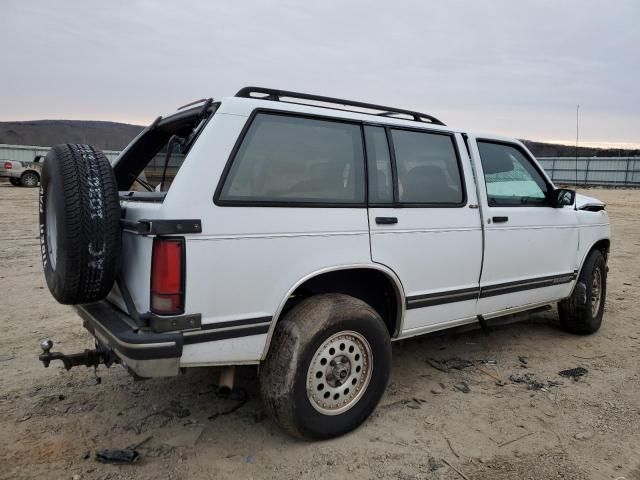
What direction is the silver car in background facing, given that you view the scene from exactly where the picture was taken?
facing away from the viewer and to the right of the viewer

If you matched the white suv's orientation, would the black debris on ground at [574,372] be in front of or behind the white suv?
in front

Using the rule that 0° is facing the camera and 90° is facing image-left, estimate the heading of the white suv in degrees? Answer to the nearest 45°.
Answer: approximately 225°

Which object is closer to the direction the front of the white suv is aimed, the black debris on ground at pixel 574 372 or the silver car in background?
the black debris on ground

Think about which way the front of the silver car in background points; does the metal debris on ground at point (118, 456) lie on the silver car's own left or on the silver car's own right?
on the silver car's own right

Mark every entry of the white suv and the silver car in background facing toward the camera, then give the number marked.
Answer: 0
